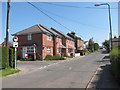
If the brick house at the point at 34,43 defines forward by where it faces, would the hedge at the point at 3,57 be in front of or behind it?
in front
